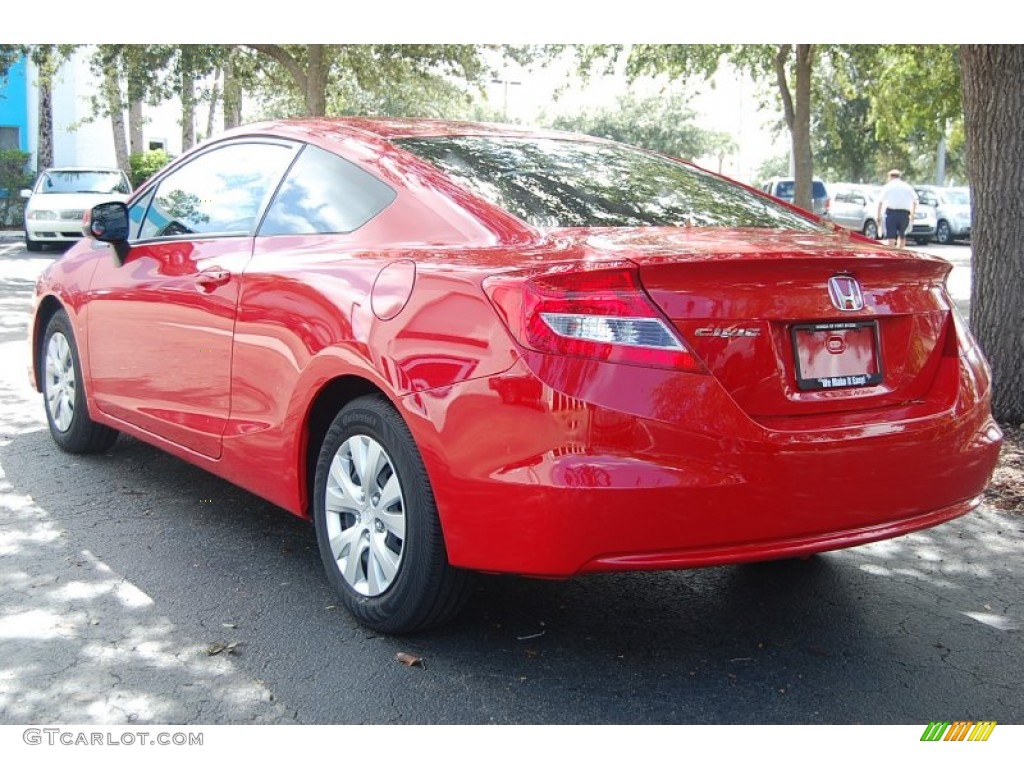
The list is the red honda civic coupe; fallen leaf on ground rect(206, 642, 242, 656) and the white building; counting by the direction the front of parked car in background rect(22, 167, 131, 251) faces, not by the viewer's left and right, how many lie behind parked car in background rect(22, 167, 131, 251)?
1

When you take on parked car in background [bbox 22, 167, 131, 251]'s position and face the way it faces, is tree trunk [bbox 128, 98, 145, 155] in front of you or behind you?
behind

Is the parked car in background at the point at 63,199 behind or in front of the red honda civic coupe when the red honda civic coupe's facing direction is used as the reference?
in front

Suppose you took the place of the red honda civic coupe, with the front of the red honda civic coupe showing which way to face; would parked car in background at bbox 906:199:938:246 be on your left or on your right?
on your right

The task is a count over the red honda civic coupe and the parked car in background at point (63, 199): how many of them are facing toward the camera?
1

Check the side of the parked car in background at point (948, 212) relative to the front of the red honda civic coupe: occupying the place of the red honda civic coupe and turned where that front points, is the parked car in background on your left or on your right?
on your right

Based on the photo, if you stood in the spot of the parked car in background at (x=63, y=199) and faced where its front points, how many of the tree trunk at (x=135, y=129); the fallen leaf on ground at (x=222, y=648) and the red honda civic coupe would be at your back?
1

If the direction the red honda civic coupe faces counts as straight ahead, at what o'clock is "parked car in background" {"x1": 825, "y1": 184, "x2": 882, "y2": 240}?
The parked car in background is roughly at 2 o'clock from the red honda civic coupe.

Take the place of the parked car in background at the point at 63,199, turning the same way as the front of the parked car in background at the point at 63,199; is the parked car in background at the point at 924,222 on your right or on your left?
on your left

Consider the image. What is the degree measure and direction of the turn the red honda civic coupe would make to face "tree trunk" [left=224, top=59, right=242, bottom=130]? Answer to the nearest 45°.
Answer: approximately 45° to its right

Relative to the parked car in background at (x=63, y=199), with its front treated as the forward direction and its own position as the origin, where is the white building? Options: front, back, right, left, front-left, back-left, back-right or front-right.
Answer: back

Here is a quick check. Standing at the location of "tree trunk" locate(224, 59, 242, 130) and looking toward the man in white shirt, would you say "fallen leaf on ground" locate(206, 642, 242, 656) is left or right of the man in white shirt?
right

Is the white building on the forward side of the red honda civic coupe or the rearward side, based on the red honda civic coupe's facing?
on the forward side

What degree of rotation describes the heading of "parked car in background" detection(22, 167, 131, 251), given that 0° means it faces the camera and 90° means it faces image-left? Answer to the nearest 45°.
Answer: approximately 0°

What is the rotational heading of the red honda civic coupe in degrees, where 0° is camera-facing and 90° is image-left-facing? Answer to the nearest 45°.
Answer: approximately 135°

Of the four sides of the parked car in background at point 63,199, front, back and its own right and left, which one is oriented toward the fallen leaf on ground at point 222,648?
front
